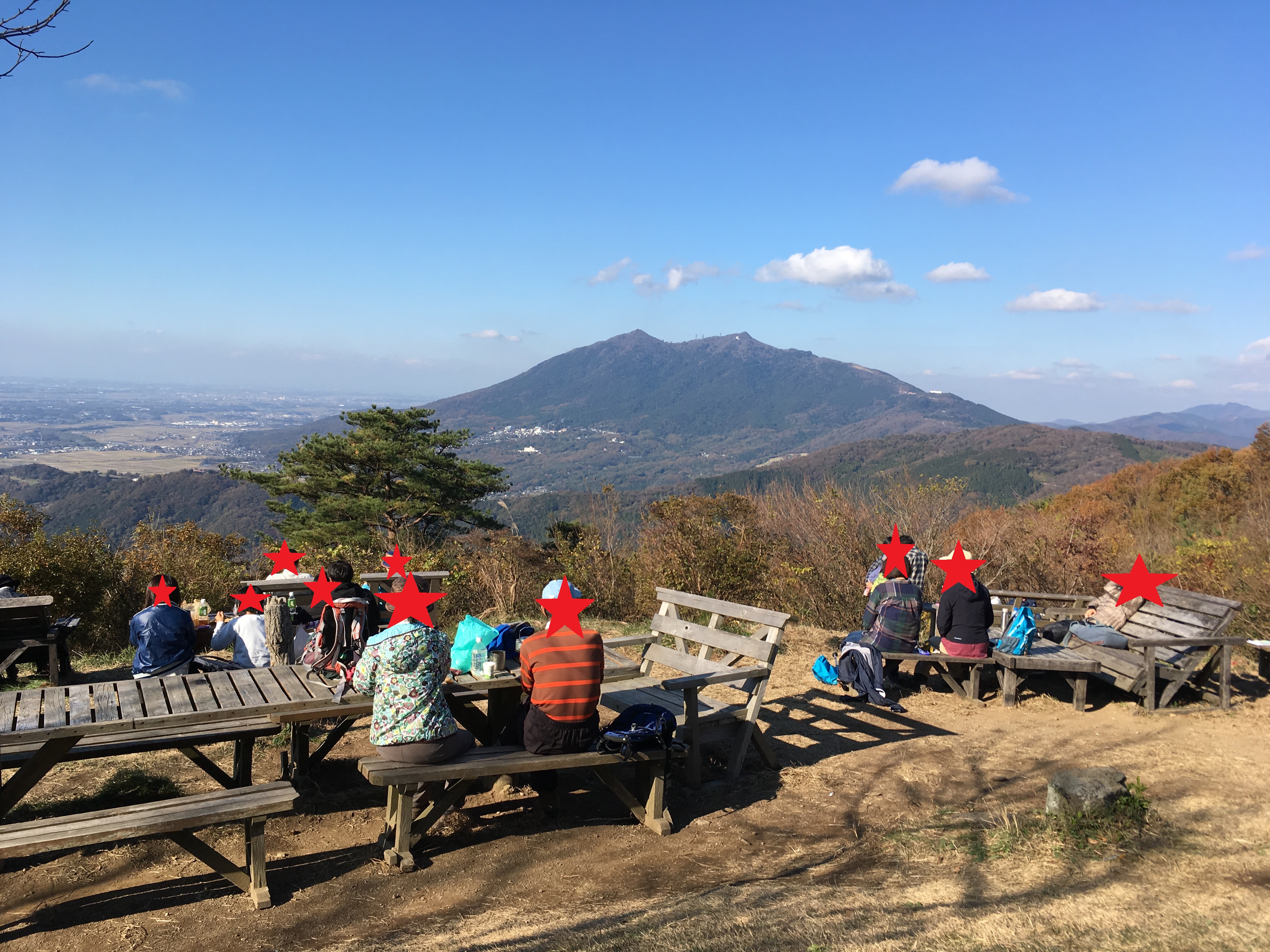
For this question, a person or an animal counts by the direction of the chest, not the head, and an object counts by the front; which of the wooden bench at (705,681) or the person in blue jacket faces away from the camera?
the person in blue jacket

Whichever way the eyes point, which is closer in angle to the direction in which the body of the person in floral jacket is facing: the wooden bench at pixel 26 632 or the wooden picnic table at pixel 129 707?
the wooden bench

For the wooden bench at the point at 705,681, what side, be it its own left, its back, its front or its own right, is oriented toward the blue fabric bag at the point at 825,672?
back

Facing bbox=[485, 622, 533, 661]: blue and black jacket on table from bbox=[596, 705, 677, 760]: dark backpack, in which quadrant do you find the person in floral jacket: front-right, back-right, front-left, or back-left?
front-left

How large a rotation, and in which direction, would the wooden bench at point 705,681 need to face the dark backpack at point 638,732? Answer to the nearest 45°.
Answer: approximately 45° to its left

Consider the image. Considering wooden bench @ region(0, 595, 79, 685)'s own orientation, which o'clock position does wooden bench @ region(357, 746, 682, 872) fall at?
wooden bench @ region(357, 746, 682, 872) is roughly at 4 o'clock from wooden bench @ region(0, 595, 79, 685).

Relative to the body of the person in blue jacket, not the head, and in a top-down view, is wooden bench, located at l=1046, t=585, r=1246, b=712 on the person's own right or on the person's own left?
on the person's own right

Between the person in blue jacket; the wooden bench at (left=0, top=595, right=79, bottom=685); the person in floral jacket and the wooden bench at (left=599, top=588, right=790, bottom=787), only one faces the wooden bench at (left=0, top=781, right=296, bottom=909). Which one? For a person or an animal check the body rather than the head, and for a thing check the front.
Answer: the wooden bench at (left=599, top=588, right=790, bottom=787)

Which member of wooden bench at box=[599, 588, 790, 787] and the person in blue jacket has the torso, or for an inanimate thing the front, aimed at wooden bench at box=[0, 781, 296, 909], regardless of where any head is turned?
wooden bench at box=[599, 588, 790, 787]

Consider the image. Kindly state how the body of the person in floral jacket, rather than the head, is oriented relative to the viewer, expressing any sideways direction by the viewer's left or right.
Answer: facing away from the viewer

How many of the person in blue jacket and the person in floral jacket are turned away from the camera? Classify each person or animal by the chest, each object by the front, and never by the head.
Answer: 2

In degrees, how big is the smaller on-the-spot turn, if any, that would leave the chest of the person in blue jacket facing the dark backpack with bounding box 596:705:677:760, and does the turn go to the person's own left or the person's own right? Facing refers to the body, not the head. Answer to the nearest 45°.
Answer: approximately 135° to the person's own right

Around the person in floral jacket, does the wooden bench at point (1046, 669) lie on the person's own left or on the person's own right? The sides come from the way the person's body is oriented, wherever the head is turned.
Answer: on the person's own right

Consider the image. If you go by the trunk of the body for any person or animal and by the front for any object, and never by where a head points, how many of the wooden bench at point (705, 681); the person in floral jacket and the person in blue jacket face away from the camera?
2

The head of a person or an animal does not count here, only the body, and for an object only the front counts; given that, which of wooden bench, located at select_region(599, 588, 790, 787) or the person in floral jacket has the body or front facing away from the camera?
the person in floral jacket

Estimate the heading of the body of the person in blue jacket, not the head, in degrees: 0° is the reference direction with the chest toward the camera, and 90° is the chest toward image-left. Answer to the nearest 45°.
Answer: approximately 180°

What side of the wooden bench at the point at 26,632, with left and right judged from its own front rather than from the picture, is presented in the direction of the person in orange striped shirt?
right
